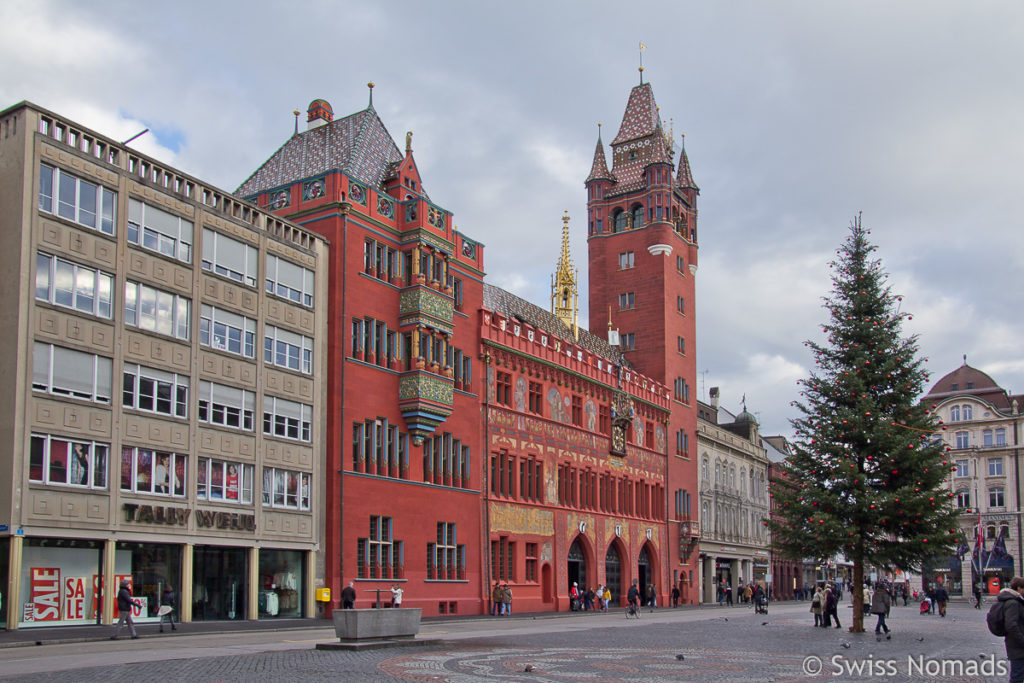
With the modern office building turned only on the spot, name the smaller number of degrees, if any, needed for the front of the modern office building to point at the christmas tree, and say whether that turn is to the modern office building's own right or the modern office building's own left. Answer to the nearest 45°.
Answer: approximately 45° to the modern office building's own left

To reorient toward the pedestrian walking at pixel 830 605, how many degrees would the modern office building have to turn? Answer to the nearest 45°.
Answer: approximately 45° to its left

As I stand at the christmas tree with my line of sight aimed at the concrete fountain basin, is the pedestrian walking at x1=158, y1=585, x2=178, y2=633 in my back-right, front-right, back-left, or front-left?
front-right

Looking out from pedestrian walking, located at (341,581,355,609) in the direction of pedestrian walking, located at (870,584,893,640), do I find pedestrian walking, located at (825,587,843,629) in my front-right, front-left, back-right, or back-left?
front-left

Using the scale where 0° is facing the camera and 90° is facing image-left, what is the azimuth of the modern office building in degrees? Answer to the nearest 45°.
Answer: approximately 315°

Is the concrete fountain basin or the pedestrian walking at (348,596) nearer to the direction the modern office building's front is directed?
the concrete fountain basin

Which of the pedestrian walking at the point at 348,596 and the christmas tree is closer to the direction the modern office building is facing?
the christmas tree
